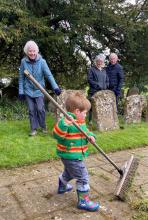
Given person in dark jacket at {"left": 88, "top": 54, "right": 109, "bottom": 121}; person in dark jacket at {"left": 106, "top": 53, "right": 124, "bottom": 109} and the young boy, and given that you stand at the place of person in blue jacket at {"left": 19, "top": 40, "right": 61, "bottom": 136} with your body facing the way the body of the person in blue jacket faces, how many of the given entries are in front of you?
1

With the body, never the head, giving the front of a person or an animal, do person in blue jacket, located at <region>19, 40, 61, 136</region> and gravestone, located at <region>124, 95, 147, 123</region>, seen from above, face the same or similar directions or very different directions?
same or similar directions

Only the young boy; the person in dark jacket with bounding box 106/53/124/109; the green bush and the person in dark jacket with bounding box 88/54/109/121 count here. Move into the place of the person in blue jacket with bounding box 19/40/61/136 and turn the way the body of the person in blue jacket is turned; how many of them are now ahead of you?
1

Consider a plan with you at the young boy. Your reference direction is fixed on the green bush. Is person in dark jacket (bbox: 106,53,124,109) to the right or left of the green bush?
right

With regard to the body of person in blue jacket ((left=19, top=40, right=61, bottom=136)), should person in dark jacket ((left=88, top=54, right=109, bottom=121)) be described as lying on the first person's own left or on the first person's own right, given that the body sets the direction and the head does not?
on the first person's own left

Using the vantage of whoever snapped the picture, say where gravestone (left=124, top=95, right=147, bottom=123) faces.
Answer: facing the viewer

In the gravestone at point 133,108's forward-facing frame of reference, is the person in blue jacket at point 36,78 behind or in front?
in front

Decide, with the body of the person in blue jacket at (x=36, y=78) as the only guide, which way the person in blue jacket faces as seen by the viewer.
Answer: toward the camera

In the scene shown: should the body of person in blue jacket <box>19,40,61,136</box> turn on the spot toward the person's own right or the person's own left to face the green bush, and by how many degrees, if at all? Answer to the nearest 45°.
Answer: approximately 180°

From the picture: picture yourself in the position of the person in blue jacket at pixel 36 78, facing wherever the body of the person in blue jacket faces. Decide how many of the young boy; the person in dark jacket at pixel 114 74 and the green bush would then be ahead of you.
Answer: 1

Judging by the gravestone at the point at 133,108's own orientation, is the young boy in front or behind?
in front

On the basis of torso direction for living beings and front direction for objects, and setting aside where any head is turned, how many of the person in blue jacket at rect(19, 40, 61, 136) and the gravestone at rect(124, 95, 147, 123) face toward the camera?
2

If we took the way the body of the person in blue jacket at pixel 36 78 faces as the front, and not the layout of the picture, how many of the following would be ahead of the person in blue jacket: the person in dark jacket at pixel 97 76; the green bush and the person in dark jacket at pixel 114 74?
0
